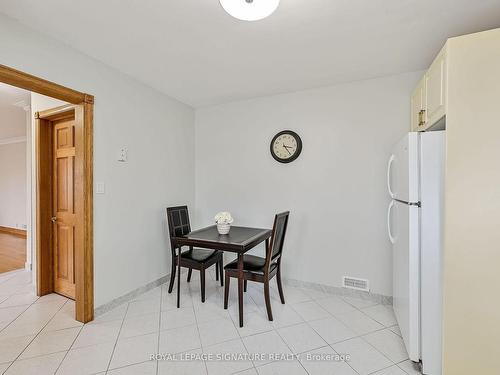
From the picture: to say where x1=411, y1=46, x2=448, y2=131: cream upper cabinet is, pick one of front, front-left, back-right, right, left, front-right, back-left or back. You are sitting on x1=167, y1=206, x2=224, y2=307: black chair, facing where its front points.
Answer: front

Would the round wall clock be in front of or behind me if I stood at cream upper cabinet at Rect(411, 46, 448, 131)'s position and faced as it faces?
in front

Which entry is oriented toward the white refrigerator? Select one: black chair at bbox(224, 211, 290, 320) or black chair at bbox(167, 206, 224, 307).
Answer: black chair at bbox(167, 206, 224, 307)

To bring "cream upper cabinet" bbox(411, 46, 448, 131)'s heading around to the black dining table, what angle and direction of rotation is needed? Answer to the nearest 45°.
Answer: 0° — it already faces it

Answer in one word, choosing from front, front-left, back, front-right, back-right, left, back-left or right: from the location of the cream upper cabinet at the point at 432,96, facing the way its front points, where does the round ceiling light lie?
front-left

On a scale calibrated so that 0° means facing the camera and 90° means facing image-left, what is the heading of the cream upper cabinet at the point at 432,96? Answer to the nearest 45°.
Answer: approximately 90°

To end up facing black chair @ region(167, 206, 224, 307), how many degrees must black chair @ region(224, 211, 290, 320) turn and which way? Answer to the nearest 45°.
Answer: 0° — it already faces it

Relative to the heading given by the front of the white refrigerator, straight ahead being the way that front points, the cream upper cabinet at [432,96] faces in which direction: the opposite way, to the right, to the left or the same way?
the same way

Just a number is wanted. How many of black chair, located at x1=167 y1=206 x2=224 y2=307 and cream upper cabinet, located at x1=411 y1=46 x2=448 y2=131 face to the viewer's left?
1

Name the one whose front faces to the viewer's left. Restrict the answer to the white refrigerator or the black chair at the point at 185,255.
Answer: the white refrigerator

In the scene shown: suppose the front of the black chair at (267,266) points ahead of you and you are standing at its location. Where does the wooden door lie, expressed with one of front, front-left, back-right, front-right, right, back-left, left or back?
front-left

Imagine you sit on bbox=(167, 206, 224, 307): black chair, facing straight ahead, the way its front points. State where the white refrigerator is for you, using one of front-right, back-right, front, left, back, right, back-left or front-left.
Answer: front

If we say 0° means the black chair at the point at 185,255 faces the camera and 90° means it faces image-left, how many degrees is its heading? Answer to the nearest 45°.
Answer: approximately 315°

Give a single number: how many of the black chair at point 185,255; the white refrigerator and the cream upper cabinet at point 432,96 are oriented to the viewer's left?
2

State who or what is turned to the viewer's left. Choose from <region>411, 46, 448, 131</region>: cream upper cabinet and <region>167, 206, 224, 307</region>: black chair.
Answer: the cream upper cabinet

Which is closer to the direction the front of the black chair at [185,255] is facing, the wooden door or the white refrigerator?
the white refrigerator

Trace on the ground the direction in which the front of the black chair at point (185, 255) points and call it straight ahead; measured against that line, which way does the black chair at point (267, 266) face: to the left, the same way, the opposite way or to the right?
the opposite way
